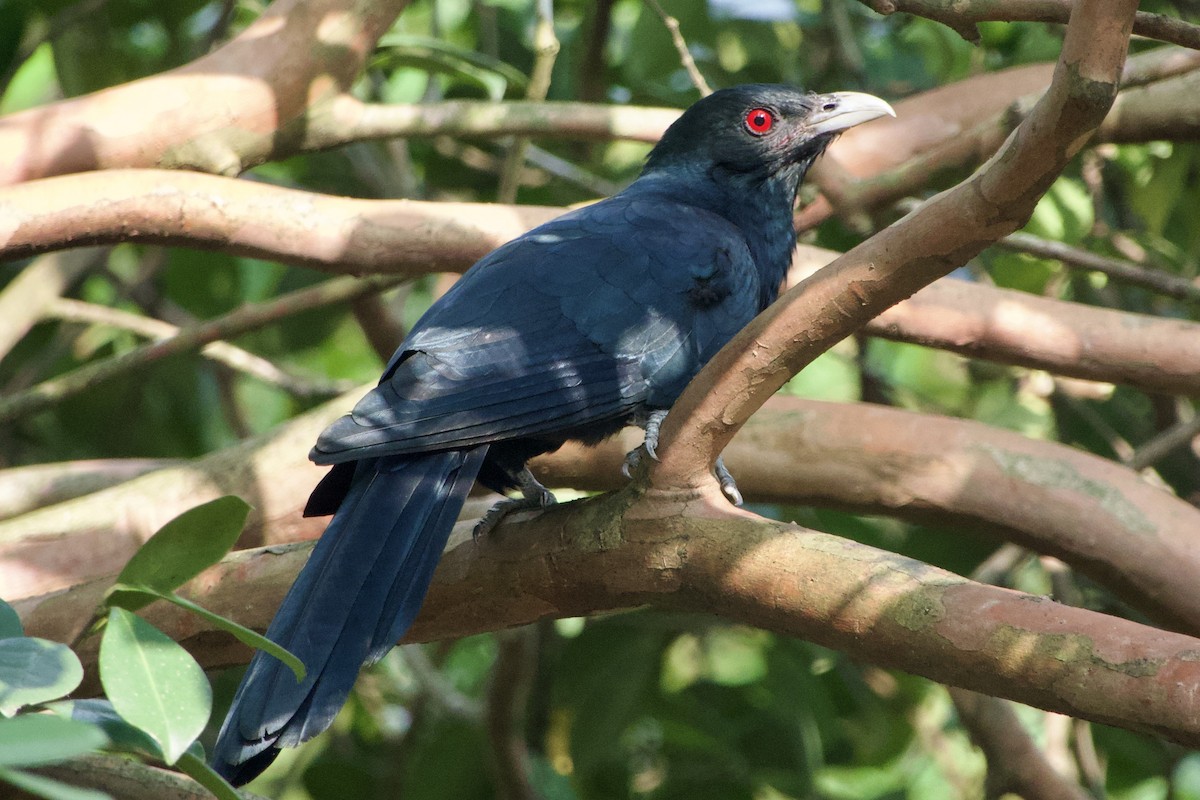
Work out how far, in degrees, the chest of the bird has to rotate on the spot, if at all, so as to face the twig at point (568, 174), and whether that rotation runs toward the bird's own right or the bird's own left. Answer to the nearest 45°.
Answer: approximately 90° to the bird's own left

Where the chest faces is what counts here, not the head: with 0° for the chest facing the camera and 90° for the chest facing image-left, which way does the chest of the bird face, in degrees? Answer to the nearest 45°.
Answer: approximately 270°

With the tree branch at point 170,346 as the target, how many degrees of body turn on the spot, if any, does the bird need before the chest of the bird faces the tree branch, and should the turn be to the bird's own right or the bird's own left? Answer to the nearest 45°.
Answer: approximately 135° to the bird's own left

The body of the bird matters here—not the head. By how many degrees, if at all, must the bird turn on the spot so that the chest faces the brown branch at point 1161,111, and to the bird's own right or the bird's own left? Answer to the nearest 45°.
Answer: approximately 45° to the bird's own left

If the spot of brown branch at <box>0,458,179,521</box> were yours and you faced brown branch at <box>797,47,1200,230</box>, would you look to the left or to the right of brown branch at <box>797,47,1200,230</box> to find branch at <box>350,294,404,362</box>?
left
